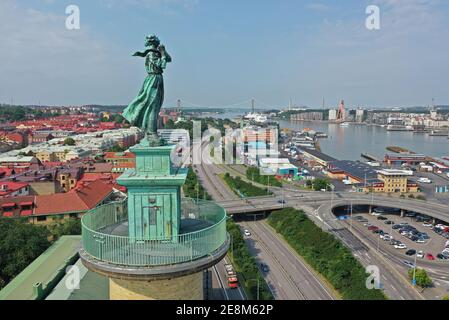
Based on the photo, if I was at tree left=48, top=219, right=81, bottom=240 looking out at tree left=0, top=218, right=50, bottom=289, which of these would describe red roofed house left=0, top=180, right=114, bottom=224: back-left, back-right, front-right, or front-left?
back-right

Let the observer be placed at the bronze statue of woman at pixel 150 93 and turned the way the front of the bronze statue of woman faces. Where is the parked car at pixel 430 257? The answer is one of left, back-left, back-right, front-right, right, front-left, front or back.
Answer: front

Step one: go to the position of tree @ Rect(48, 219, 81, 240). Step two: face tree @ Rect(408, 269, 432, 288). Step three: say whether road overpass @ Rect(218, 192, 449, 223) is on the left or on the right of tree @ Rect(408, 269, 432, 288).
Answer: left

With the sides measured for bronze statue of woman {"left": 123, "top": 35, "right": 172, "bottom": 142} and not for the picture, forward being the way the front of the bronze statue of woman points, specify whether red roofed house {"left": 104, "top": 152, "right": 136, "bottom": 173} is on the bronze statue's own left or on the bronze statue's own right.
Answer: on the bronze statue's own left

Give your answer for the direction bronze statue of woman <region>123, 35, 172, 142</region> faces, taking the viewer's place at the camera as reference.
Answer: facing away from the viewer and to the right of the viewer

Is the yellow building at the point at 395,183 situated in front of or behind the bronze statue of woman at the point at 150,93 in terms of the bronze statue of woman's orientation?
in front

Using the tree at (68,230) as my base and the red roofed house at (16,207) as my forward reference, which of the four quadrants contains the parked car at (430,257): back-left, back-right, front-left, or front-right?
back-right

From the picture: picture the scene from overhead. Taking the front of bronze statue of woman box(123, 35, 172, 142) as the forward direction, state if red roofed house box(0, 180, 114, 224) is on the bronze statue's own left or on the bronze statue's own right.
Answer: on the bronze statue's own left

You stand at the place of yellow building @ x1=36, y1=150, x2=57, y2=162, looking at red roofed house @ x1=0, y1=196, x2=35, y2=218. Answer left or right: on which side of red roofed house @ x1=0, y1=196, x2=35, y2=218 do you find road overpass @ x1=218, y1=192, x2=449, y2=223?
left

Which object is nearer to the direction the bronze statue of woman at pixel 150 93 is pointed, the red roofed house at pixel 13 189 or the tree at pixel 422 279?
the tree

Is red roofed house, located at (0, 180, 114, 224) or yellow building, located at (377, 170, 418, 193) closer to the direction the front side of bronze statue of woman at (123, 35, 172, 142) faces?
the yellow building

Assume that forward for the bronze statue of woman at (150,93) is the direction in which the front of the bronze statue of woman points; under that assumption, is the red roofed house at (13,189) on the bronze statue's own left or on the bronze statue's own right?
on the bronze statue's own left

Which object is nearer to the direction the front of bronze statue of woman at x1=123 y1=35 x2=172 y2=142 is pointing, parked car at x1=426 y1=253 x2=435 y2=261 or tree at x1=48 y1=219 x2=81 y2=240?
the parked car

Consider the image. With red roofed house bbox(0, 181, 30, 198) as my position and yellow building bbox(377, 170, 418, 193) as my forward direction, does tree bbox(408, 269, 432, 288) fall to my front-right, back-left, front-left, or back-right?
front-right

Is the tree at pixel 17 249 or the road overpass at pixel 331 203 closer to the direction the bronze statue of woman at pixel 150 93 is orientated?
the road overpass
